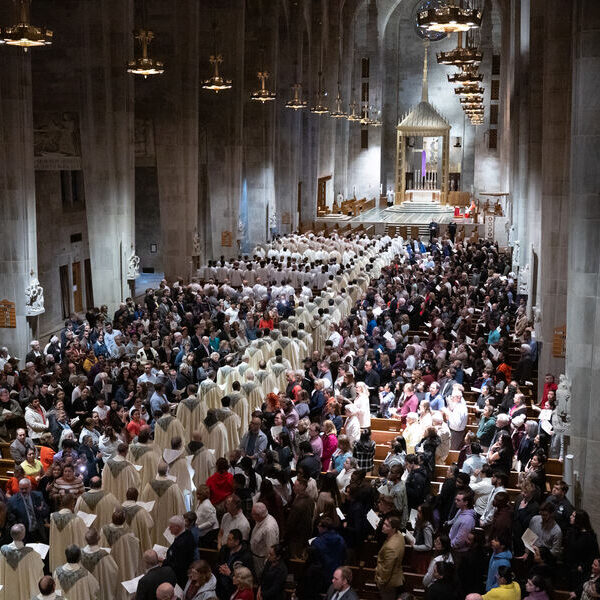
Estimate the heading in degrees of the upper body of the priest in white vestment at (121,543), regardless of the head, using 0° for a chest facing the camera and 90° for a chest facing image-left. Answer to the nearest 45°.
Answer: approximately 225°

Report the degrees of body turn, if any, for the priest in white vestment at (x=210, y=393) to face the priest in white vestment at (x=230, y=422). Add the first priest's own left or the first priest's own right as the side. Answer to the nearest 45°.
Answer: approximately 135° to the first priest's own right

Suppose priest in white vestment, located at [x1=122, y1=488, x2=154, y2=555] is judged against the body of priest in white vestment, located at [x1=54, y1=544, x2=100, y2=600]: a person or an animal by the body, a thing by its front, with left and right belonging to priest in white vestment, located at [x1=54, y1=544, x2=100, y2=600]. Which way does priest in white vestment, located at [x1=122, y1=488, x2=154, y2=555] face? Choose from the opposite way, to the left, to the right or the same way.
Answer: the same way

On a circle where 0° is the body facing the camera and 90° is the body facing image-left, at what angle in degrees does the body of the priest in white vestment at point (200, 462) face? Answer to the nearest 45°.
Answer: approximately 225°

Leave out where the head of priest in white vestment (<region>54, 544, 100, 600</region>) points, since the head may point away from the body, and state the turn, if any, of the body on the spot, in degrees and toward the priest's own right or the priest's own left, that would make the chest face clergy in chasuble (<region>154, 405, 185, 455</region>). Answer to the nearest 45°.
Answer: approximately 45° to the priest's own left

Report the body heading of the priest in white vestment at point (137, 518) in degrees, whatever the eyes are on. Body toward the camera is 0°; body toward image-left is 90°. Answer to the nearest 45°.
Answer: approximately 225°

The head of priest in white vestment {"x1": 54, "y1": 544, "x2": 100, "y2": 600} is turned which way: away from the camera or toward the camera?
away from the camera

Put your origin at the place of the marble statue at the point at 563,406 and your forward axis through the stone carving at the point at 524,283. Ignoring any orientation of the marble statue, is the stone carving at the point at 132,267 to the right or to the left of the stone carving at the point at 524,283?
left

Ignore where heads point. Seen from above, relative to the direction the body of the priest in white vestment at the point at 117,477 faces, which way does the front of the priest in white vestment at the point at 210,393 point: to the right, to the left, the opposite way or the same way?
the same way

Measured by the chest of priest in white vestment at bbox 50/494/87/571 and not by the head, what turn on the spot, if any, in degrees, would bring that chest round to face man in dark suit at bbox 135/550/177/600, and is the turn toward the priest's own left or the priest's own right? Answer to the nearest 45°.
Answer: approximately 90° to the priest's own right

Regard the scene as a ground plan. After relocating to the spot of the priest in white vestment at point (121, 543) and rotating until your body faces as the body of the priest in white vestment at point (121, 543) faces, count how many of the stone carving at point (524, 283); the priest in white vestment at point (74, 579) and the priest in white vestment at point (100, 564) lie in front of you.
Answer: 1

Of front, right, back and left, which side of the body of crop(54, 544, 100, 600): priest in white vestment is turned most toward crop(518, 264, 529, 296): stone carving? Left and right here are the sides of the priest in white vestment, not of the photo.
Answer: front

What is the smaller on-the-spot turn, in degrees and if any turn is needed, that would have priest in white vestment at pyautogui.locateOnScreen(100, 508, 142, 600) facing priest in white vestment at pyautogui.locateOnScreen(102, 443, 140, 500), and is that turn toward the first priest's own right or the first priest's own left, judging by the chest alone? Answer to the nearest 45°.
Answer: approximately 45° to the first priest's own left

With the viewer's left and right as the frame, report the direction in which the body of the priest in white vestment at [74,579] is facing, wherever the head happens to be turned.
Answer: facing away from the viewer and to the right of the viewer

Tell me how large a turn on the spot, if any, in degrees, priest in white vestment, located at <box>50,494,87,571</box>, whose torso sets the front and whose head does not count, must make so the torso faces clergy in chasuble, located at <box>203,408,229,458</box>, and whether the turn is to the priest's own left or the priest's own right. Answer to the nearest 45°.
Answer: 0° — they already face them

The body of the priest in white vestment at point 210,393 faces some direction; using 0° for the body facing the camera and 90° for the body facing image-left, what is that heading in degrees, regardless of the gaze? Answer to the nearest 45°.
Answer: approximately 225°
